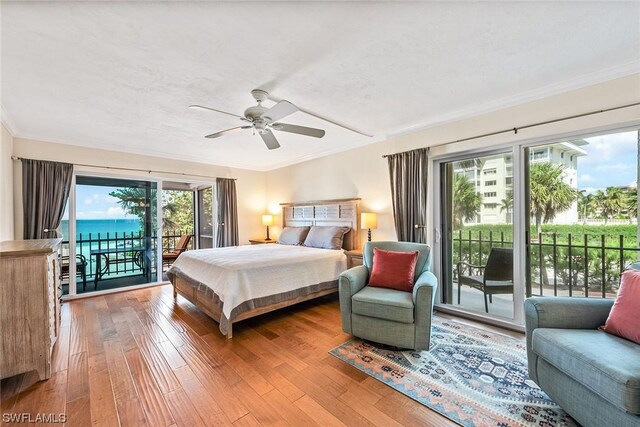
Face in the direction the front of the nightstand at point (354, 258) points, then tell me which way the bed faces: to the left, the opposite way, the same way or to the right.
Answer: the same way

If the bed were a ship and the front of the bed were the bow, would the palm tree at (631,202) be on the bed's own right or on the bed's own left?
on the bed's own left

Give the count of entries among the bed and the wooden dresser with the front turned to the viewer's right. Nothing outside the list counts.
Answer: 1

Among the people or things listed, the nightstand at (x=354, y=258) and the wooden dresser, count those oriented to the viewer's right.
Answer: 1

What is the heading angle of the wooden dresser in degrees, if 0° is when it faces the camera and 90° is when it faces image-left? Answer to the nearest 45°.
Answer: approximately 270°

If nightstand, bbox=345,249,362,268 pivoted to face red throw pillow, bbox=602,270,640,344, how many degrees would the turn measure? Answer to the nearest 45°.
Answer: approximately 90° to its left

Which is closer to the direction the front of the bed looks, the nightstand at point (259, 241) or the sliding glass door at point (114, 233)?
the sliding glass door

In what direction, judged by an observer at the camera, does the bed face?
facing the viewer and to the left of the viewer

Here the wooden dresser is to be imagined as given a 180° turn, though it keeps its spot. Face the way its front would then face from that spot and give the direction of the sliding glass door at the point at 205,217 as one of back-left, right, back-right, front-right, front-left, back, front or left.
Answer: back-right

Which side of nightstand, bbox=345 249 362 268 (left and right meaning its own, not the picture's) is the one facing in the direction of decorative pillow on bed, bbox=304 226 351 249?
right

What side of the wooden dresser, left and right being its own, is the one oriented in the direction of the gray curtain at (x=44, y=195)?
left

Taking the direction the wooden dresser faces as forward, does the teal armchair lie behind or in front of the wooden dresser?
in front

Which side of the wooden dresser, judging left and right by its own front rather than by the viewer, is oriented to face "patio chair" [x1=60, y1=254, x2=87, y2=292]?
left
